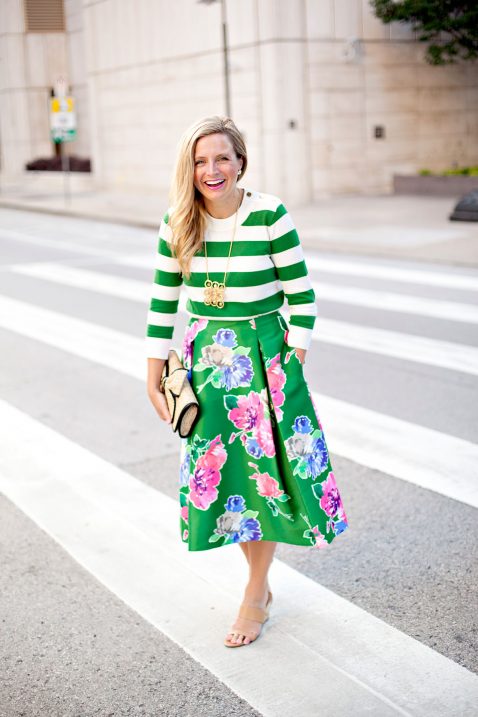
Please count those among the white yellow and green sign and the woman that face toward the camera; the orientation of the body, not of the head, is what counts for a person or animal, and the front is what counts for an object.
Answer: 2

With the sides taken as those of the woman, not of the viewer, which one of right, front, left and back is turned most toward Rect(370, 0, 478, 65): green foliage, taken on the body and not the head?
back

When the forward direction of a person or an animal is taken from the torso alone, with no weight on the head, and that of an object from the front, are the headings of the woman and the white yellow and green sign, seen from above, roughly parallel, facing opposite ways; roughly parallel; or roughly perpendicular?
roughly parallel

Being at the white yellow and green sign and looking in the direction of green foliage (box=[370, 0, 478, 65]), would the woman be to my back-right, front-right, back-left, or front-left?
front-right

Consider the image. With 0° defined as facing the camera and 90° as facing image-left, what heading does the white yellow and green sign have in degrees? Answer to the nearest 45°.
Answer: approximately 0°

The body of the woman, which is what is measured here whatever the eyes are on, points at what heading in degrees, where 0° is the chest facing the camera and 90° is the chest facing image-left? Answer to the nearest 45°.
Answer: approximately 0°

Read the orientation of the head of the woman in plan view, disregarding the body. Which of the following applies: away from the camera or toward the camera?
toward the camera

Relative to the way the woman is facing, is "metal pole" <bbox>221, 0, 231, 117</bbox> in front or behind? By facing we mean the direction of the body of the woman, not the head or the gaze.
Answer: behind

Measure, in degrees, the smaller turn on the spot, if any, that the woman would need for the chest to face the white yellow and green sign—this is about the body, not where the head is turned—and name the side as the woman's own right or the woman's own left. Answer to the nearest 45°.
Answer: approximately 180°

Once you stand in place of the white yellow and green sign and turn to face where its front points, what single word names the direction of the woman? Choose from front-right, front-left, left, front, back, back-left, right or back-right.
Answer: front

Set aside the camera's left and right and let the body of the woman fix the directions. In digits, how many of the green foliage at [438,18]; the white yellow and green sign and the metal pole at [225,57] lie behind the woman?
3

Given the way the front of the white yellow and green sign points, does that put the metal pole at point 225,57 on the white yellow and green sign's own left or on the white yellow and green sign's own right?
on the white yellow and green sign's own left
